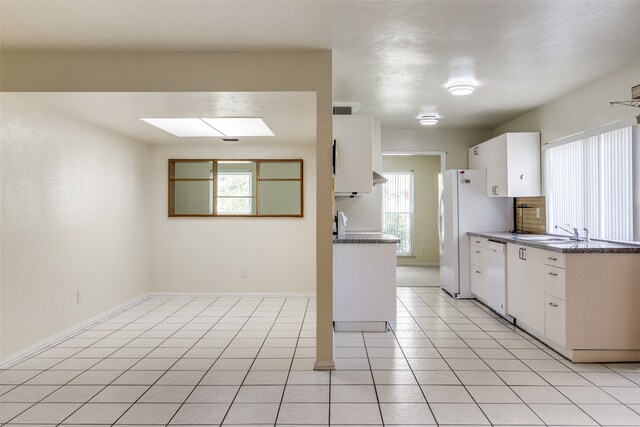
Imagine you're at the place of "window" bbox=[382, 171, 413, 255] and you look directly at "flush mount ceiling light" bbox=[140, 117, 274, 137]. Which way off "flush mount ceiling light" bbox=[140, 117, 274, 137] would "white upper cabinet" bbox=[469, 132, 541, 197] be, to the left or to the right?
left

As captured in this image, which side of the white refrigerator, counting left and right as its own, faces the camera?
left

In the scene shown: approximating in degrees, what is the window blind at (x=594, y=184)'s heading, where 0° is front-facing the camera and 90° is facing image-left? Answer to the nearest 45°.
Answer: approximately 45°

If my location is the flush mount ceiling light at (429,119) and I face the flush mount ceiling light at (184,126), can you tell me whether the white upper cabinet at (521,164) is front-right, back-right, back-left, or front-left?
back-left

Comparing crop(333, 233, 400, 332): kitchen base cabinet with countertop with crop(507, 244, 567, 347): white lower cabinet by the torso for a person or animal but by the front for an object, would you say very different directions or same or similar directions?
very different directions

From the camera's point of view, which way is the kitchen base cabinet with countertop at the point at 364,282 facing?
to the viewer's right

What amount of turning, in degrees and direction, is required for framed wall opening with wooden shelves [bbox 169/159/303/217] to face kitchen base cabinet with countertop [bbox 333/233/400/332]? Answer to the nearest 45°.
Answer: approximately 45° to its left

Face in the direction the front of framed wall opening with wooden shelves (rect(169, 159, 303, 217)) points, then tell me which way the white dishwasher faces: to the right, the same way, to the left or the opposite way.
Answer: to the right

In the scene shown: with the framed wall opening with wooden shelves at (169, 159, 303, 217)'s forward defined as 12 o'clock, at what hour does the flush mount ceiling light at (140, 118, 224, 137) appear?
The flush mount ceiling light is roughly at 1 o'clock from the framed wall opening with wooden shelves.

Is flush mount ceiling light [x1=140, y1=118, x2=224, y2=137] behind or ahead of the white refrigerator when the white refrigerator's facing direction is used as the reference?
ahead

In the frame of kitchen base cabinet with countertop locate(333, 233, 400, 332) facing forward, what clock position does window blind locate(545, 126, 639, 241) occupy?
The window blind is roughly at 12 o'clock from the kitchen base cabinet with countertop.
